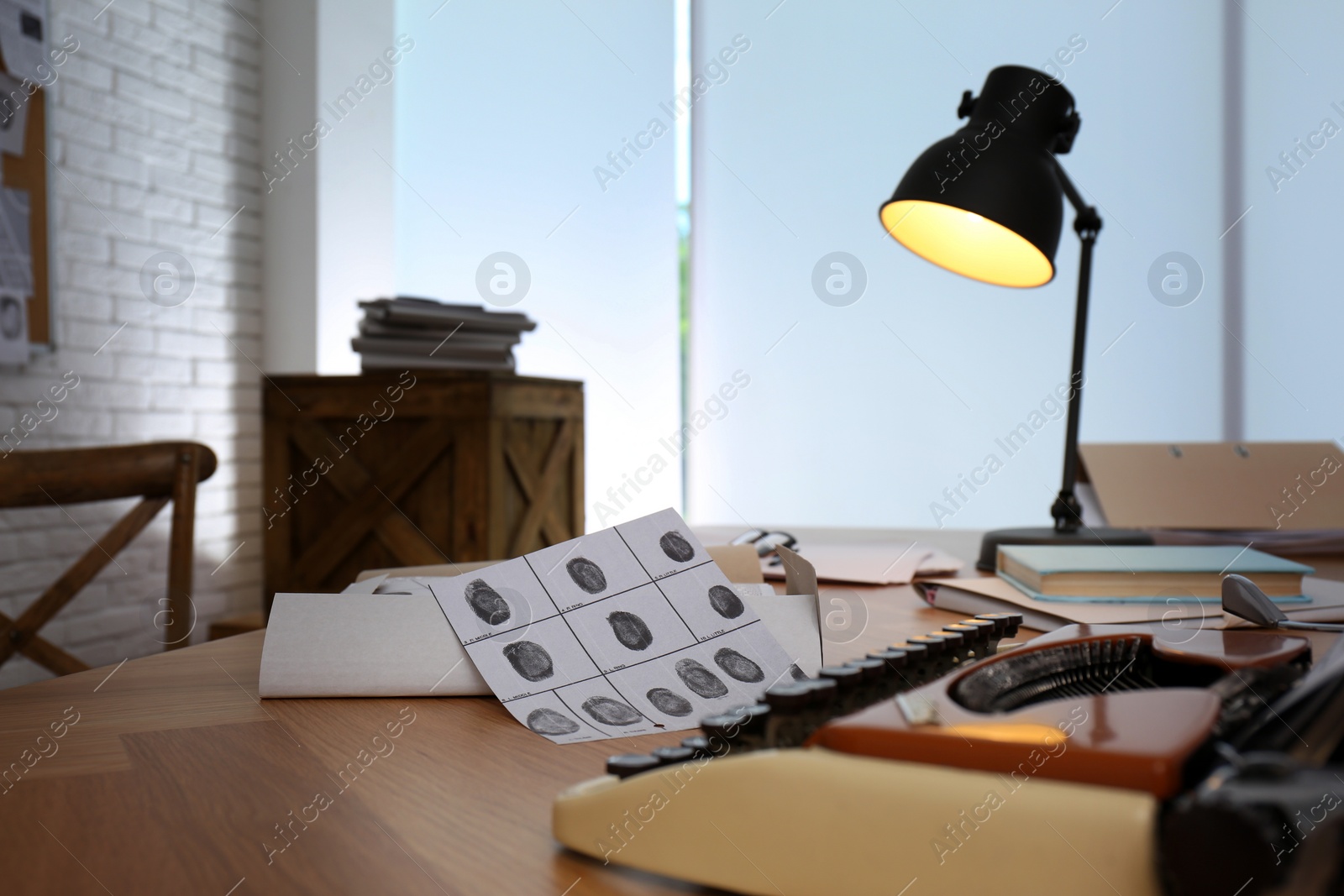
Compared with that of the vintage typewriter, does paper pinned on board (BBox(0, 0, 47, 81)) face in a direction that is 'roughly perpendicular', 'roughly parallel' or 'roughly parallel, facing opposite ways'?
roughly parallel, facing opposite ways

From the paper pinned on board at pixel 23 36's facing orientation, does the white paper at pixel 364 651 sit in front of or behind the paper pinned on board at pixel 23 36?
in front

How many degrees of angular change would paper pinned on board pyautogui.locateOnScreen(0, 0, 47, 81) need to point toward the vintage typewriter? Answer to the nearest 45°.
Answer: approximately 45° to its right

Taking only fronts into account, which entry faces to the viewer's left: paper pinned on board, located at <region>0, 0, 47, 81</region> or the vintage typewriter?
the vintage typewriter

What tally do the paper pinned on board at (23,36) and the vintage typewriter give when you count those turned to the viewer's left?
1

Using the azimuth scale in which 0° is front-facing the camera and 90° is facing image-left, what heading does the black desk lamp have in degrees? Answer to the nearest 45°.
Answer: approximately 45°

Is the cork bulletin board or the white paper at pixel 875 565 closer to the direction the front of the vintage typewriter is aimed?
the cork bulletin board

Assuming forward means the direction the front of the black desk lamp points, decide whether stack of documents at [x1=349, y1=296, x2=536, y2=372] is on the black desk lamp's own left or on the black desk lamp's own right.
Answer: on the black desk lamp's own right

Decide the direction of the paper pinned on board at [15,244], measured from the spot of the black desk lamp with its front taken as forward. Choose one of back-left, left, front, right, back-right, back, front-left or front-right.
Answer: front-right

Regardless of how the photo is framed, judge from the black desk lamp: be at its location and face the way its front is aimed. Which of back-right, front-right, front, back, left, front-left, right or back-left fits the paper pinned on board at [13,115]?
front-right

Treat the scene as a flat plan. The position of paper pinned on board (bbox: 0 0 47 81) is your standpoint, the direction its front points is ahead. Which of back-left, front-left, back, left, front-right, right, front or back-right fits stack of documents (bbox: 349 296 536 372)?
front

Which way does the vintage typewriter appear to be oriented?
to the viewer's left

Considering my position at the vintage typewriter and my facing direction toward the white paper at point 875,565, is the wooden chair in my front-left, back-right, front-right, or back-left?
front-left

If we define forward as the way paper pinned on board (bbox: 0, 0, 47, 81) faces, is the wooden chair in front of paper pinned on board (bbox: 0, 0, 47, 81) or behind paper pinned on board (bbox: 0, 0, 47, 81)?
in front
